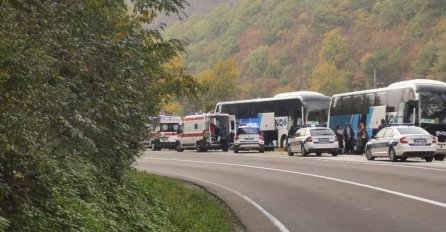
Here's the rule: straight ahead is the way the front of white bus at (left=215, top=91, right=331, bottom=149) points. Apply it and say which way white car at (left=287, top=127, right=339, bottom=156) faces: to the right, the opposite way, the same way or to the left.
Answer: the opposite way

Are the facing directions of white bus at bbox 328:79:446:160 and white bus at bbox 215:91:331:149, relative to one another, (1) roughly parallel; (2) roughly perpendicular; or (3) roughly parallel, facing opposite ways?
roughly parallel

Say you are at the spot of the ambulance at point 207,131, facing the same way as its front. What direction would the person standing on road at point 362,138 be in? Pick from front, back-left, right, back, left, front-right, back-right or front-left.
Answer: back

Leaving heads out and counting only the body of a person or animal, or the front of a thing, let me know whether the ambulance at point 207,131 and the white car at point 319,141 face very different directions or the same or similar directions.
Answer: same or similar directions

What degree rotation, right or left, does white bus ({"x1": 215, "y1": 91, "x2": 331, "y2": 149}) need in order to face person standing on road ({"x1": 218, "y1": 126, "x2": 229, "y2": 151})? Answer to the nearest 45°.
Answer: approximately 135° to its right

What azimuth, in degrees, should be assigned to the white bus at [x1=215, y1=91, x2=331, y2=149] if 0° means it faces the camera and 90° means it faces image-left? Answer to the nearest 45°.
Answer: approximately 315°

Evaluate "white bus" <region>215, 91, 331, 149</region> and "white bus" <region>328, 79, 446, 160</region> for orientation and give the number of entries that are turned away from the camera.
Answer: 0
